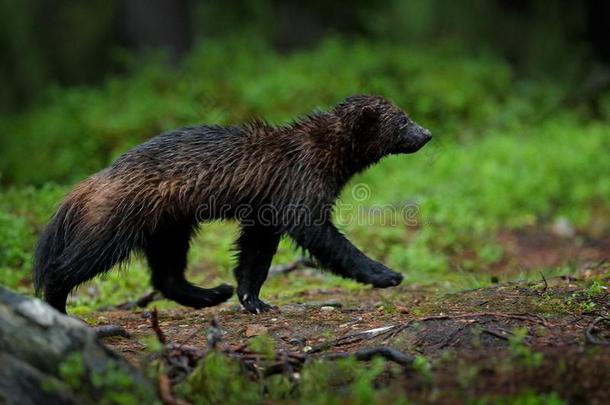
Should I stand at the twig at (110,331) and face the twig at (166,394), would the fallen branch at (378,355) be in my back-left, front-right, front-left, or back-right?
front-left

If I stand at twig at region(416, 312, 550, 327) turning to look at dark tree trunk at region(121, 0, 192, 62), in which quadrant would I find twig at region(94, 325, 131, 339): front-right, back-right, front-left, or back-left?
front-left

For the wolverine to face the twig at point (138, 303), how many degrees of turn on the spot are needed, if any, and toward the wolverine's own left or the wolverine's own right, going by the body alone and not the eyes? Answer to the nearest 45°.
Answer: approximately 135° to the wolverine's own left

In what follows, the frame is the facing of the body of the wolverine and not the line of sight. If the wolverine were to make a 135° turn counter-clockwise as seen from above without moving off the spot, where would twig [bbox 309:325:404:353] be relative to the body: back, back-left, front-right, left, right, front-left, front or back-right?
back

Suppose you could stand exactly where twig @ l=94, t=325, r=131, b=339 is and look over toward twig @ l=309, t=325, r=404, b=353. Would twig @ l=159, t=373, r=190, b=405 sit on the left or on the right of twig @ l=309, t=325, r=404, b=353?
right

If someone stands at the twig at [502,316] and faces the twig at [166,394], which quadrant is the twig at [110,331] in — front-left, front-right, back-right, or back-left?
front-right

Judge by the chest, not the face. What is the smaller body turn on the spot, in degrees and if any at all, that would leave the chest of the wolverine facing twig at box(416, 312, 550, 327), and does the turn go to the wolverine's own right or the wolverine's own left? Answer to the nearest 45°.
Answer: approximately 45° to the wolverine's own right

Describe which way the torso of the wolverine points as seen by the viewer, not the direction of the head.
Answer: to the viewer's right

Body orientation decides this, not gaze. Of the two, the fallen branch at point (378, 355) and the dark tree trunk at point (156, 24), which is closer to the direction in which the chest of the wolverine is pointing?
the fallen branch

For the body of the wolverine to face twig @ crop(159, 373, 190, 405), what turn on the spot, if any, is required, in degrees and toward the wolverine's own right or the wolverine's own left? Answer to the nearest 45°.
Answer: approximately 90° to the wolverine's own right
